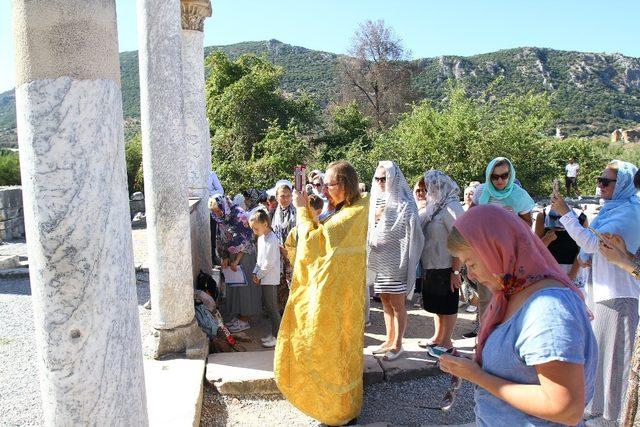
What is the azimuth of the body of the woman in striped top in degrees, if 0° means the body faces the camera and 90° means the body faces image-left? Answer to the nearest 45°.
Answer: approximately 45°

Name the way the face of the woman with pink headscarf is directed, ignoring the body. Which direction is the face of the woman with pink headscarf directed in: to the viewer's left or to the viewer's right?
to the viewer's left

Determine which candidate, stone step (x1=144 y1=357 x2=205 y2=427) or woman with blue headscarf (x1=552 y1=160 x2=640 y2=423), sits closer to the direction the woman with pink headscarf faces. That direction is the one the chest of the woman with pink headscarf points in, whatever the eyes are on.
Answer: the stone step

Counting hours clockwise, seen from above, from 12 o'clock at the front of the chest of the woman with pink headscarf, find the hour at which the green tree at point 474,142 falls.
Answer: The green tree is roughly at 3 o'clock from the woman with pink headscarf.

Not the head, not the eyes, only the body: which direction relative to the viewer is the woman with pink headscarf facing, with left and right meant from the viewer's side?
facing to the left of the viewer

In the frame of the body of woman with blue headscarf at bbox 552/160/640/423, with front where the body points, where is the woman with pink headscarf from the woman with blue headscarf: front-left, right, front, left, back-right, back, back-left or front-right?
left

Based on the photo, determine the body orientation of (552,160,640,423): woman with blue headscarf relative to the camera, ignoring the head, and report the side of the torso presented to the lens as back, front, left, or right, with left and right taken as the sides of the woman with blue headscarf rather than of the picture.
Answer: left

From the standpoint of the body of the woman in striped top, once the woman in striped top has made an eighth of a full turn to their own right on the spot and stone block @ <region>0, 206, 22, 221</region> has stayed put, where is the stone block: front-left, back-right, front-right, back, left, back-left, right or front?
front-right

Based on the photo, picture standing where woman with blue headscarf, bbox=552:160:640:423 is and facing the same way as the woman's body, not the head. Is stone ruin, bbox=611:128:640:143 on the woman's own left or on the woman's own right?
on the woman's own right

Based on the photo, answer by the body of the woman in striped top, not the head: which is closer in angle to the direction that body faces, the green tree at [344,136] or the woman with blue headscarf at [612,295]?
the woman with blue headscarf

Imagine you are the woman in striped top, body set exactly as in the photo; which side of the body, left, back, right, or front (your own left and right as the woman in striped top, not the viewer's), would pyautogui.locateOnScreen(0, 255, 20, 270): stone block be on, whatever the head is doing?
right

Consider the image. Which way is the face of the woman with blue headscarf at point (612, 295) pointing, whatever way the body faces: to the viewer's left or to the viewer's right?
to the viewer's left
